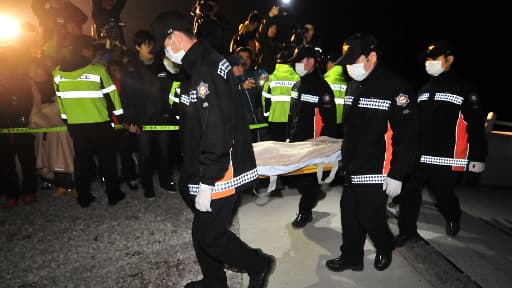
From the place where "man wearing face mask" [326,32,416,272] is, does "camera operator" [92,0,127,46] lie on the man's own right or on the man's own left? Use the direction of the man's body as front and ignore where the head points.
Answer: on the man's own right

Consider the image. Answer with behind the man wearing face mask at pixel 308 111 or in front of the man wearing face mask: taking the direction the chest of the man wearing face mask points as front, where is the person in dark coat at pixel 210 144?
in front

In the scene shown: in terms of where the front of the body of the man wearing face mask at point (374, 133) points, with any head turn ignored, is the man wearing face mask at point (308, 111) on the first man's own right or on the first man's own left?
on the first man's own right

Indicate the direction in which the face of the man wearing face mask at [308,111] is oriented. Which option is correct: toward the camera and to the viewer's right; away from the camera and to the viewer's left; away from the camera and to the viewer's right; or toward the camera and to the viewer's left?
toward the camera and to the viewer's left

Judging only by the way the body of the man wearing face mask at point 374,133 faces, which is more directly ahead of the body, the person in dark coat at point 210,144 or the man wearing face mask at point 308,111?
the person in dark coat

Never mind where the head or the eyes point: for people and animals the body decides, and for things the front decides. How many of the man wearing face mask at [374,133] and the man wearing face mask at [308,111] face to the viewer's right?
0

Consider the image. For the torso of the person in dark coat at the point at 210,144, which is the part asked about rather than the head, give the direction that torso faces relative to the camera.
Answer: to the viewer's left

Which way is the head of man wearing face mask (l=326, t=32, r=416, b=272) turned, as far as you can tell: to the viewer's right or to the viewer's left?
to the viewer's left

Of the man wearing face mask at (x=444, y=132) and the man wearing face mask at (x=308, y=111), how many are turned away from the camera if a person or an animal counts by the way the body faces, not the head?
0

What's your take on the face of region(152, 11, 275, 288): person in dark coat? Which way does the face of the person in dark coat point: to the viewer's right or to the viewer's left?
to the viewer's left

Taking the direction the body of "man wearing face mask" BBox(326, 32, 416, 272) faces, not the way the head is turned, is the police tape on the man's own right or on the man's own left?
on the man's own right
